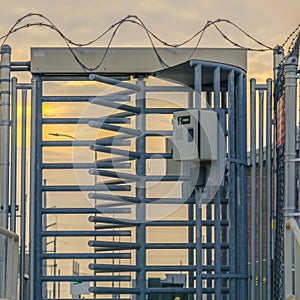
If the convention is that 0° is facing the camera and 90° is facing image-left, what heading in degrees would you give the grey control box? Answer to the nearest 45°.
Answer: approximately 45°

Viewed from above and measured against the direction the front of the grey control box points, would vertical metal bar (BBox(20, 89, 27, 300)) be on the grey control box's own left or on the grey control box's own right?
on the grey control box's own right

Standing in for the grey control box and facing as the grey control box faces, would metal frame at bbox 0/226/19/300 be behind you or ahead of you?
ahead

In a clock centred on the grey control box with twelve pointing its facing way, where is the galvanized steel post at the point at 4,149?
The galvanized steel post is roughly at 2 o'clock from the grey control box.

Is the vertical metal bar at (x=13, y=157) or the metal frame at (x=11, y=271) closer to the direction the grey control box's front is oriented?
the metal frame

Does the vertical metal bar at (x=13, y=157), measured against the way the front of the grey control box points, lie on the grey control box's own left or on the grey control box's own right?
on the grey control box's own right

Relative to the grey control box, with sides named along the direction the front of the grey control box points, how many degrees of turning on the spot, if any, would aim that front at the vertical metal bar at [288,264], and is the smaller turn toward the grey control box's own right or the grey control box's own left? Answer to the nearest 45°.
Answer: approximately 90° to the grey control box's own left
